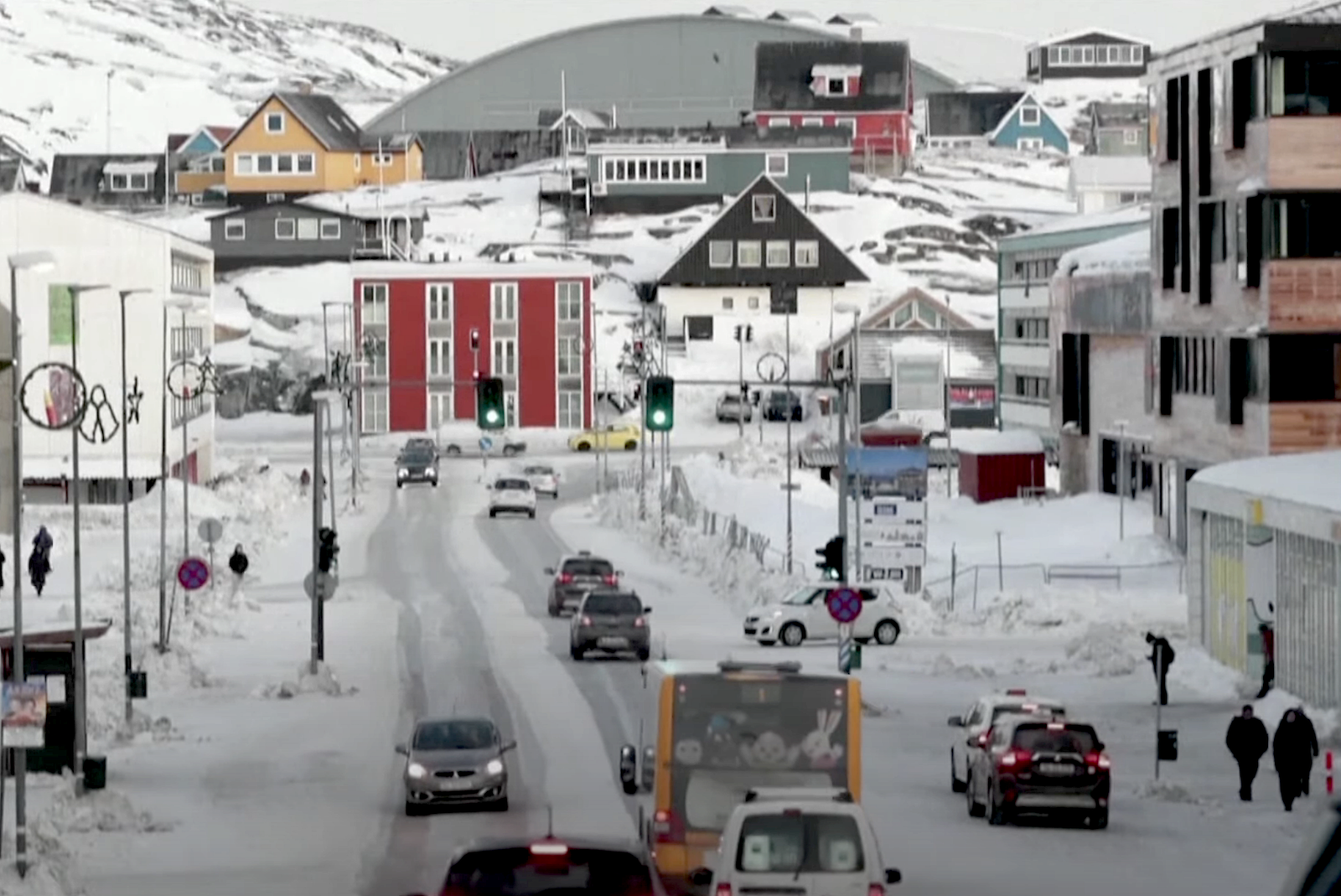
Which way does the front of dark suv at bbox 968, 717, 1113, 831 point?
away from the camera

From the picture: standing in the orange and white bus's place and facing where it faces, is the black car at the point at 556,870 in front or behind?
behind

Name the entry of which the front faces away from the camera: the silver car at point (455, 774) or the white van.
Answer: the white van

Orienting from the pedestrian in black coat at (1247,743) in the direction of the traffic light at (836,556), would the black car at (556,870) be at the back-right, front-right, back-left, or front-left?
back-left

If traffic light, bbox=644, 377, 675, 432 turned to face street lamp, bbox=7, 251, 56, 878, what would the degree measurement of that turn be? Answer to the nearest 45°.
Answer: approximately 45° to its right

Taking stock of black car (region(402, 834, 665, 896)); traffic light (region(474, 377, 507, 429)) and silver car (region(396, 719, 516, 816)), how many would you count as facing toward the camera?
2

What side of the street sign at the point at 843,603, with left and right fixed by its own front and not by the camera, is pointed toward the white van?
front

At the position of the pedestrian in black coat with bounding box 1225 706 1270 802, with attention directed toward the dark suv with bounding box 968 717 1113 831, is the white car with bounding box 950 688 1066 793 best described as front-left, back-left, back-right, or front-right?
front-right

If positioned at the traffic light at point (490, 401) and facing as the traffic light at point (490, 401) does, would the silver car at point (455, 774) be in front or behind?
in front

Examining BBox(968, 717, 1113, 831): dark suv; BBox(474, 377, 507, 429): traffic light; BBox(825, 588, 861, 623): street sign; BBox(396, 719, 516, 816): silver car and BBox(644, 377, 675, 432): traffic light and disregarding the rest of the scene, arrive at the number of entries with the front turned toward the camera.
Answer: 4

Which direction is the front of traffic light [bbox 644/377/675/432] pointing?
toward the camera

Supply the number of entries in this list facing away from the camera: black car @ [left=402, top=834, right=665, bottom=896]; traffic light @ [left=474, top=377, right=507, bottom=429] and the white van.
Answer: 2

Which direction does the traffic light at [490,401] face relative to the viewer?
toward the camera

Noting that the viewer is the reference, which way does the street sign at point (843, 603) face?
facing the viewer

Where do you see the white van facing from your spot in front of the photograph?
facing away from the viewer

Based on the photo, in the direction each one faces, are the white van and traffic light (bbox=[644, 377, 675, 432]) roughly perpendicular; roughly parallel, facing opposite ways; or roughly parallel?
roughly parallel, facing opposite ways

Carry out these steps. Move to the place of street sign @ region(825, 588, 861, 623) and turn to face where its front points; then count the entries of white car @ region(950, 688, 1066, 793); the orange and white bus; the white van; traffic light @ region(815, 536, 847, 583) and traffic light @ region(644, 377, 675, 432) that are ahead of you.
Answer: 3

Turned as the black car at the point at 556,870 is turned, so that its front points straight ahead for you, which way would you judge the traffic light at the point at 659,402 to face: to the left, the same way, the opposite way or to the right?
the opposite way
